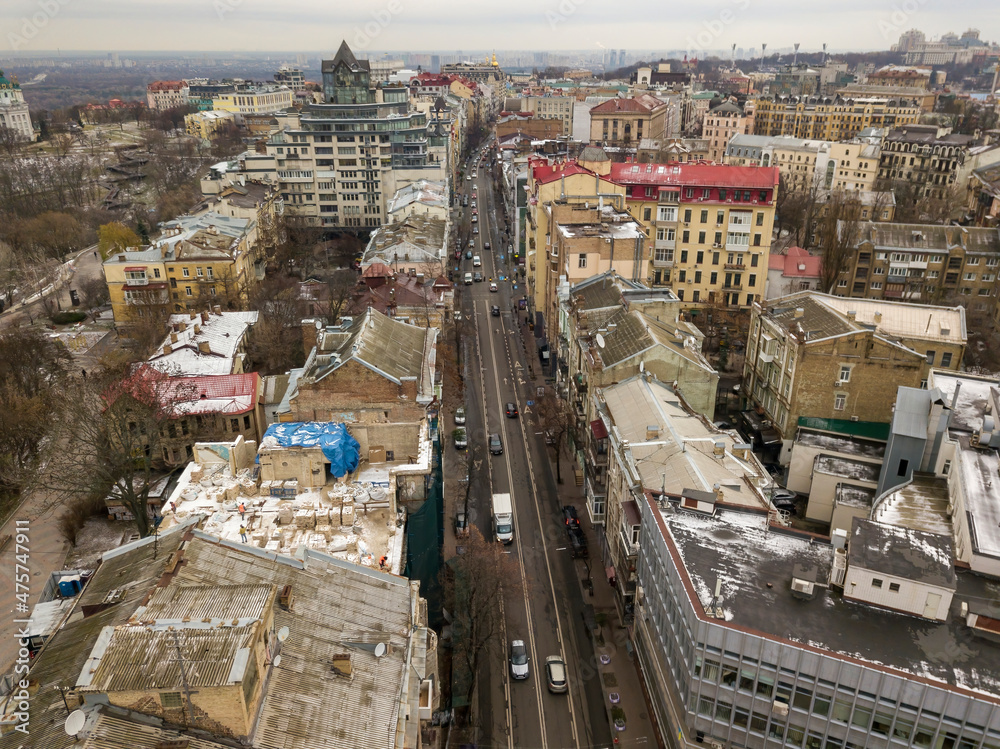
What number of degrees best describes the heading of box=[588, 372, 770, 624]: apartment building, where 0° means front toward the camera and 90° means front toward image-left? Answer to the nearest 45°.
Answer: approximately 90°

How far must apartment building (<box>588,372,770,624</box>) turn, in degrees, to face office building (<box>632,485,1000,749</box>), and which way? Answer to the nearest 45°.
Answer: approximately 135° to its left

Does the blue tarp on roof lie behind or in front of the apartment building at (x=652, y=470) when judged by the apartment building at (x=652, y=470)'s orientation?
in front

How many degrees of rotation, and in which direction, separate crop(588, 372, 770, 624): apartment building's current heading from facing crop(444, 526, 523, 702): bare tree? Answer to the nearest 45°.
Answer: approximately 45° to its left

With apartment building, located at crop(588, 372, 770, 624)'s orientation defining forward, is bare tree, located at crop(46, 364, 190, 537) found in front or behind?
in front

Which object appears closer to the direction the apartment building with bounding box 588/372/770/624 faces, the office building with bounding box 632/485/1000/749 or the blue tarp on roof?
the blue tarp on roof
